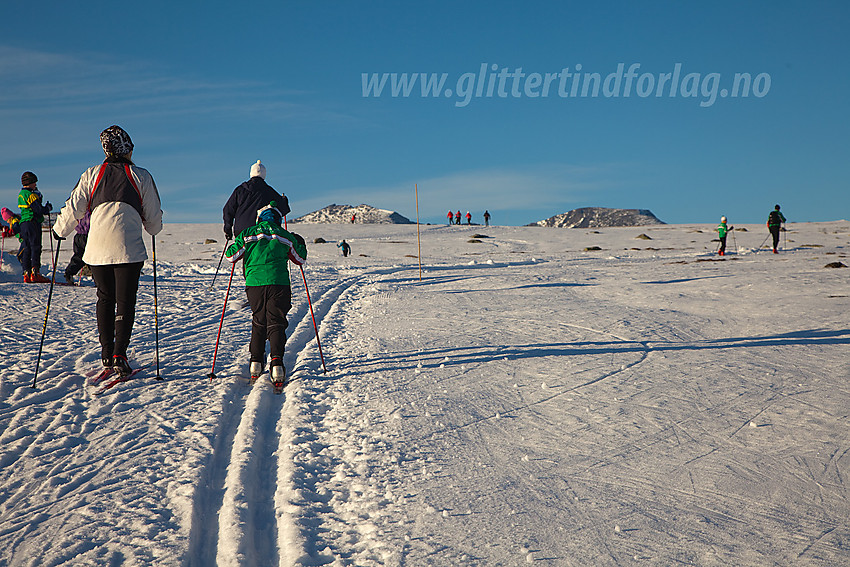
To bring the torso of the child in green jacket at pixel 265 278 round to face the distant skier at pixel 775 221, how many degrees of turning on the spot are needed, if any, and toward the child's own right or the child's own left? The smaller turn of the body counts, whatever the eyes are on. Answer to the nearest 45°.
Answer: approximately 45° to the child's own right

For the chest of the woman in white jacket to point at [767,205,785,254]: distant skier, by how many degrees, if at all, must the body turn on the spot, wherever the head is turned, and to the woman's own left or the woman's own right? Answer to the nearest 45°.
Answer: approximately 90° to the woman's own right

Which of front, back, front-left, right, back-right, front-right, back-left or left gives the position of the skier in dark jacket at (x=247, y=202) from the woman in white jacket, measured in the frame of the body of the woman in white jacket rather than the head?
front-right

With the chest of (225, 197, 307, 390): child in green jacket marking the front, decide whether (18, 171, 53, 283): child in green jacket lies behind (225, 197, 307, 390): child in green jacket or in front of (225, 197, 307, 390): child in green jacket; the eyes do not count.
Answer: in front

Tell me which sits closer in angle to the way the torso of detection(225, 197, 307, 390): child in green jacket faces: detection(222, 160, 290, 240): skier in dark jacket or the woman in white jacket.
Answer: the skier in dark jacket

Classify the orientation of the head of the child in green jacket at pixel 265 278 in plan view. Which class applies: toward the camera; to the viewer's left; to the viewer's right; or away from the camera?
away from the camera

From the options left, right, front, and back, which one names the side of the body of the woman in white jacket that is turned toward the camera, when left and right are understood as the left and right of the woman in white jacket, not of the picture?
back

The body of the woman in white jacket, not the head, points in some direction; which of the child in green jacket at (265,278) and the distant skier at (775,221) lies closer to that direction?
the distant skier

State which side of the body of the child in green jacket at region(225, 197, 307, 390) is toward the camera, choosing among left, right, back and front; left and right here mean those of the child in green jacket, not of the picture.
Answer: back

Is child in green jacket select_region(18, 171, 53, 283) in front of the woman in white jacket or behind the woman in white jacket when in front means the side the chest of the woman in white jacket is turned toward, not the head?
in front

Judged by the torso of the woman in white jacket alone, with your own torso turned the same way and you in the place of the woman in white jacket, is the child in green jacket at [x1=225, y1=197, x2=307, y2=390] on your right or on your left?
on your right

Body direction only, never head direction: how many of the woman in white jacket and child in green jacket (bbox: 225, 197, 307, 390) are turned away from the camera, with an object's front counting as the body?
2

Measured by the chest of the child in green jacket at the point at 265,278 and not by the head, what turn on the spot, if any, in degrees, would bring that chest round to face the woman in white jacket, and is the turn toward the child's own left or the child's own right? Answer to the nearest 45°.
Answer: approximately 90° to the child's own left
